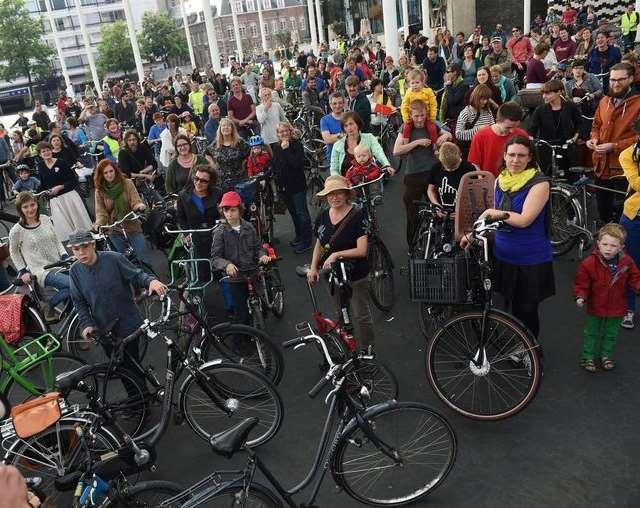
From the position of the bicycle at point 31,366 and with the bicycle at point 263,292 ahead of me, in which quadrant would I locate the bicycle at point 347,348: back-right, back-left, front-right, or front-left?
front-right

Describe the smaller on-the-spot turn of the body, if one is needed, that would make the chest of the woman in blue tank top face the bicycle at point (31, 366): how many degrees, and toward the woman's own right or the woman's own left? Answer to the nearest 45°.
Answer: approximately 45° to the woman's own right

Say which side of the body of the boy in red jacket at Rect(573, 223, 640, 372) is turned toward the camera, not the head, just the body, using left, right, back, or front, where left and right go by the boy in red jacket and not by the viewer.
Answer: front

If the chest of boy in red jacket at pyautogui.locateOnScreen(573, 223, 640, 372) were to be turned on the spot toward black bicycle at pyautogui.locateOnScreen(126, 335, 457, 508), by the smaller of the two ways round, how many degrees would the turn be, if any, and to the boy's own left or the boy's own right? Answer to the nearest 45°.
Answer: approximately 45° to the boy's own right

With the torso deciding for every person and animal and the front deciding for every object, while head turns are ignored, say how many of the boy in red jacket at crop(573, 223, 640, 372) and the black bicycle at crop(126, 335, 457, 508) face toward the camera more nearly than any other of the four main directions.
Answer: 1

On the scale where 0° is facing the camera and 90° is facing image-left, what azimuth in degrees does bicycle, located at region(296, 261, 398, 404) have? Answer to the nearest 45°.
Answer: approximately 315°

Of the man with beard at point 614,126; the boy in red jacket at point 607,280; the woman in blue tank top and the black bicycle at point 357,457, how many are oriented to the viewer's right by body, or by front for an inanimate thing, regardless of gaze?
1

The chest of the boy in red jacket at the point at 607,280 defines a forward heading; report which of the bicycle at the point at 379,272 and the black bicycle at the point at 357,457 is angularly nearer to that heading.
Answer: the black bicycle

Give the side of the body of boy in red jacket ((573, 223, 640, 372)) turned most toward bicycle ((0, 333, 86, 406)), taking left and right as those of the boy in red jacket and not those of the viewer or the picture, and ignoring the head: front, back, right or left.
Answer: right

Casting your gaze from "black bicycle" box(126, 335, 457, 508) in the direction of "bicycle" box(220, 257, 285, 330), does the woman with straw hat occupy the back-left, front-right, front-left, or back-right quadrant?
front-right

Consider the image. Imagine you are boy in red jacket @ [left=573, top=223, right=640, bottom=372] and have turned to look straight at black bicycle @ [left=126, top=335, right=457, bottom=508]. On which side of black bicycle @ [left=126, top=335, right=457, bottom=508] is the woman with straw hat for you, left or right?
right

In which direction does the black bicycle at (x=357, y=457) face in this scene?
to the viewer's right
